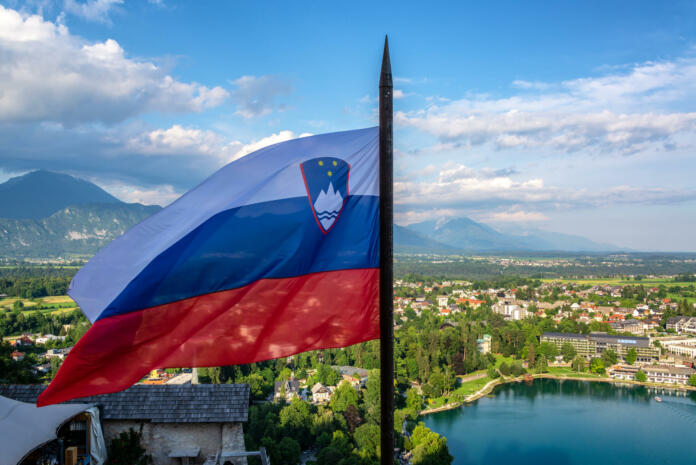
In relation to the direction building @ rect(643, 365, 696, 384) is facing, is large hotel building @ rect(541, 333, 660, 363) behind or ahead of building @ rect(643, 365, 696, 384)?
behind

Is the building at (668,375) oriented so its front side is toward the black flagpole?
yes

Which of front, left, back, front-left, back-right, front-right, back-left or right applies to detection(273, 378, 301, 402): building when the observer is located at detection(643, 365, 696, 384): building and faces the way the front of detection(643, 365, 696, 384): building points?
front-right

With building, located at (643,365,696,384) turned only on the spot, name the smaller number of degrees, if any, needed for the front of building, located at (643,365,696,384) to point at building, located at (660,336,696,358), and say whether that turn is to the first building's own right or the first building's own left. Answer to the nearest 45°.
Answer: approximately 180°

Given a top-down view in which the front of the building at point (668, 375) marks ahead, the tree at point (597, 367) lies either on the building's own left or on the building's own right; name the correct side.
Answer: on the building's own right

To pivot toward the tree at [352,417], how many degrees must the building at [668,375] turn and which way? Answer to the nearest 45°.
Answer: approximately 45° to its right

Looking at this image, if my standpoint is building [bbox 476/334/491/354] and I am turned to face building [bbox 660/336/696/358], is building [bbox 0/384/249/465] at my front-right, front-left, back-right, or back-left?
back-right

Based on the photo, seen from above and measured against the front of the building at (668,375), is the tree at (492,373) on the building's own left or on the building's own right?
on the building's own right

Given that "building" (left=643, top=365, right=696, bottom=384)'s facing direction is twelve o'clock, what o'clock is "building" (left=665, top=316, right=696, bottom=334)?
"building" (left=665, top=316, right=696, bottom=334) is roughly at 6 o'clock from "building" (left=643, top=365, right=696, bottom=384).

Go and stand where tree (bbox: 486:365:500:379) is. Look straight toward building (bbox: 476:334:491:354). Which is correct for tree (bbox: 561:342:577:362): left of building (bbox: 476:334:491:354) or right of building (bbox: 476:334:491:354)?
right

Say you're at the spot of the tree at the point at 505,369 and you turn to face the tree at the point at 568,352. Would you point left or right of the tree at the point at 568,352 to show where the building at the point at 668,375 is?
right

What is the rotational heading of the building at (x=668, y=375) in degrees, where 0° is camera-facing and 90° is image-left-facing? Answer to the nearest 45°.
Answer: approximately 0°

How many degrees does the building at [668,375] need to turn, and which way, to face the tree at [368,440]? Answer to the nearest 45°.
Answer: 0° — it already faces it

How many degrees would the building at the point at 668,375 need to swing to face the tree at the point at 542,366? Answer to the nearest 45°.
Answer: approximately 90° to its right

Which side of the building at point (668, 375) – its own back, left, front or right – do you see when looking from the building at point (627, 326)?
back

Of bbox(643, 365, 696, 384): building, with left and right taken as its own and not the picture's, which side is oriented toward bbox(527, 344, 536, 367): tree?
right

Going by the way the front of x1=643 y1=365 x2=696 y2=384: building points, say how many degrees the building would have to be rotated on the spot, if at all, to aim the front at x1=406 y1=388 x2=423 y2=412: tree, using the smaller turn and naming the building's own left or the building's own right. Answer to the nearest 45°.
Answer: approximately 45° to the building's own right
